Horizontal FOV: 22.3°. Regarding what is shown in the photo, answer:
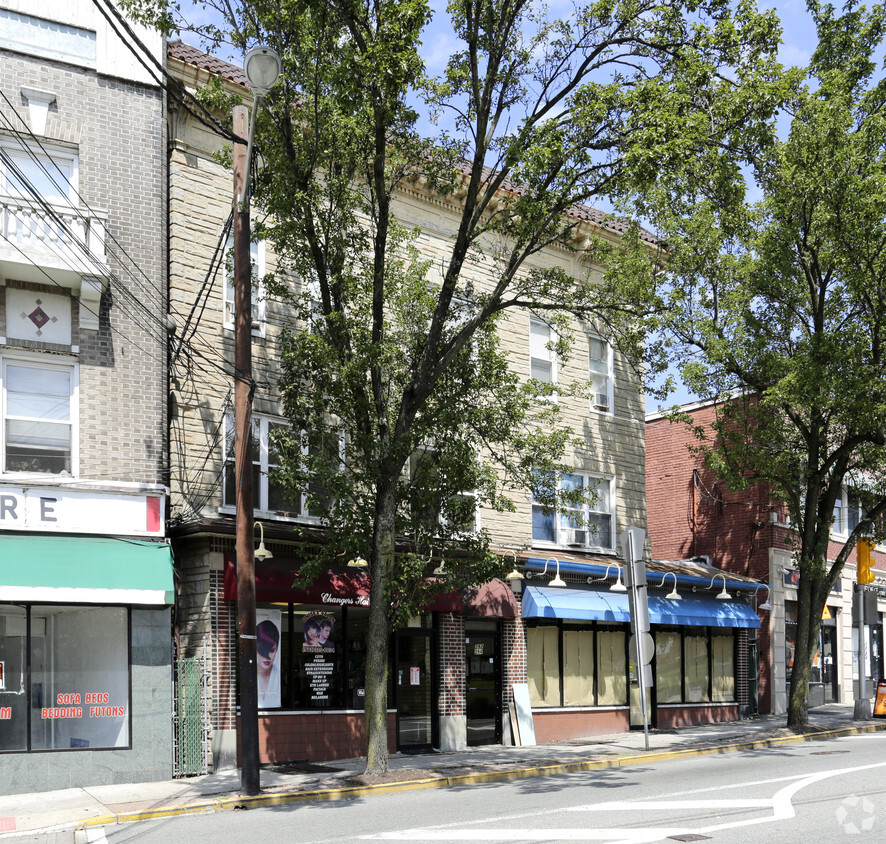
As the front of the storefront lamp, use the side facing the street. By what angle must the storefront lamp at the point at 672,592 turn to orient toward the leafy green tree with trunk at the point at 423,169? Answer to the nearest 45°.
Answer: approximately 45° to its right

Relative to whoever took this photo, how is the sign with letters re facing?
facing the viewer

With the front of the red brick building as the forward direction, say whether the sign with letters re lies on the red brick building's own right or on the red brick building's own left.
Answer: on the red brick building's own right

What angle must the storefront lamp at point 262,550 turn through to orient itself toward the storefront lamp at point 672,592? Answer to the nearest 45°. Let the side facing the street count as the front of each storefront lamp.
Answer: approximately 90° to its left

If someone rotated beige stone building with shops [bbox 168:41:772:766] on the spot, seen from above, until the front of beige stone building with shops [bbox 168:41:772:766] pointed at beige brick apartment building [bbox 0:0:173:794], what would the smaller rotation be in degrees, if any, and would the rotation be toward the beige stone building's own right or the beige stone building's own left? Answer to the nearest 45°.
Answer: approximately 90° to the beige stone building's own right

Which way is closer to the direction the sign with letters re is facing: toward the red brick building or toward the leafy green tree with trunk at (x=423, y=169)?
the leafy green tree with trunk

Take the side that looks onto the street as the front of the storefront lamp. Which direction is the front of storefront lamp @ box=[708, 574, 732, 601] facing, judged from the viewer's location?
facing the viewer and to the right of the viewer

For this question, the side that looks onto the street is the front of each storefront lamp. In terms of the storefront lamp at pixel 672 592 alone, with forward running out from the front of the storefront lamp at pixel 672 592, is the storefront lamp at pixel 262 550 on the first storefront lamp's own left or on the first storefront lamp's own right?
on the first storefront lamp's own right
